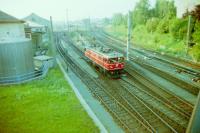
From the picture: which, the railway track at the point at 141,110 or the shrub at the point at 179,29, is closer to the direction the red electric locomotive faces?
the railway track

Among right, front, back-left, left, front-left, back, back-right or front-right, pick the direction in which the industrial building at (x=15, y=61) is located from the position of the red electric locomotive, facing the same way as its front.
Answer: back-right

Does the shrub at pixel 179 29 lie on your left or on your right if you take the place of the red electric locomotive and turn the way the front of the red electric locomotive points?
on your left

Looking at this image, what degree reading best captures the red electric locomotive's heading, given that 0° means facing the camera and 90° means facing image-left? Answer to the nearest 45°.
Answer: approximately 315°
